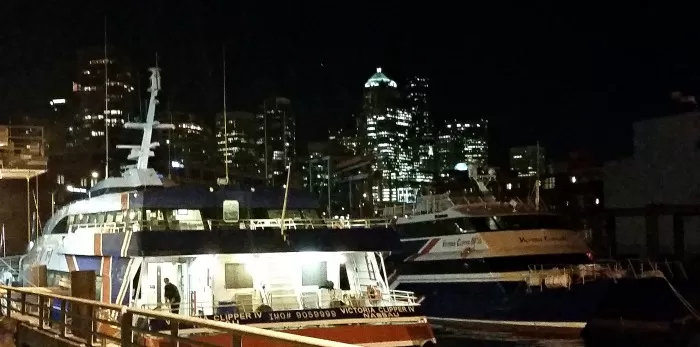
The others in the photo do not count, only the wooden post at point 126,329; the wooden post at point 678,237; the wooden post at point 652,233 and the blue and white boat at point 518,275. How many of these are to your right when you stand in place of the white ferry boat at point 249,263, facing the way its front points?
3

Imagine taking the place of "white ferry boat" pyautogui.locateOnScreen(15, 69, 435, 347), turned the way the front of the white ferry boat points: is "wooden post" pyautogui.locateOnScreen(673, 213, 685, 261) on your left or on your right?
on your right

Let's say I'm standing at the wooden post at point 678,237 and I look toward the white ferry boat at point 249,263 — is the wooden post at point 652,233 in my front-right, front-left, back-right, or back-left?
front-right

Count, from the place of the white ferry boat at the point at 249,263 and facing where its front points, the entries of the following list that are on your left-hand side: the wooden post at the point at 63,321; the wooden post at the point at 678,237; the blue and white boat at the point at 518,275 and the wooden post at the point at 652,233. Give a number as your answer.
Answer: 1

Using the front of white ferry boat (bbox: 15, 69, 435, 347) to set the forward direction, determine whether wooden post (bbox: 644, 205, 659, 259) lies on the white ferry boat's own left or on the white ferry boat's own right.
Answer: on the white ferry boat's own right

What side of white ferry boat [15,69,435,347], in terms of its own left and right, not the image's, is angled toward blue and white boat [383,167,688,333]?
right

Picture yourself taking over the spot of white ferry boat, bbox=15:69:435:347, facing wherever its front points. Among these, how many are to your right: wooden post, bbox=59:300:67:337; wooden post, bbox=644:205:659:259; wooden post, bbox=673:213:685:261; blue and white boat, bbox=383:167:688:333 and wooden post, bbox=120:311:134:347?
3

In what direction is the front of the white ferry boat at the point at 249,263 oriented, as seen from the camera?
facing away from the viewer and to the left of the viewer

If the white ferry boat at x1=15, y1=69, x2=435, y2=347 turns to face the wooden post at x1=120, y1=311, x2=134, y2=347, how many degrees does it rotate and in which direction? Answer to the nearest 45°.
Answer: approximately 135° to its left
